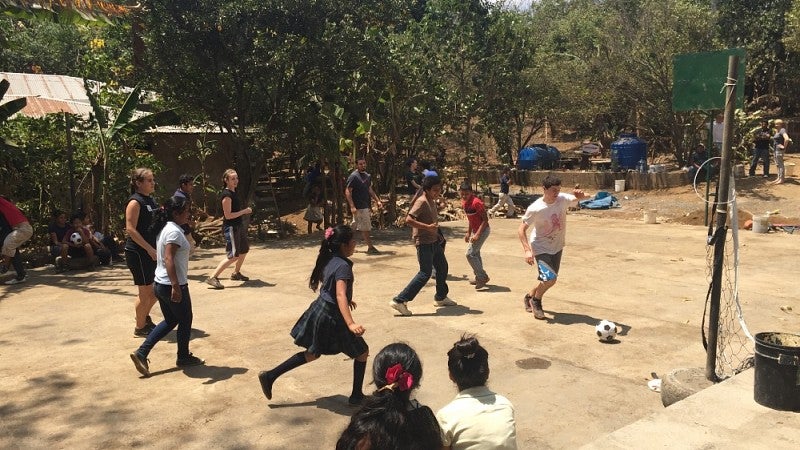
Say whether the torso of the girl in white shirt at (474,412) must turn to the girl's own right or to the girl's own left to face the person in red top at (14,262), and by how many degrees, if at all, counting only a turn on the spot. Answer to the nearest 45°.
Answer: approximately 45° to the girl's own left

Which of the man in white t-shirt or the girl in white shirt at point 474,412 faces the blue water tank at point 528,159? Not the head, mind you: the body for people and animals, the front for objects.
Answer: the girl in white shirt

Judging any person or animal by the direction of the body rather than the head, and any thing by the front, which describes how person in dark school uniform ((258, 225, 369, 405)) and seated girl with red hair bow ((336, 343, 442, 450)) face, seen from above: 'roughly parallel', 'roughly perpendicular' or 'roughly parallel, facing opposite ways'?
roughly perpendicular

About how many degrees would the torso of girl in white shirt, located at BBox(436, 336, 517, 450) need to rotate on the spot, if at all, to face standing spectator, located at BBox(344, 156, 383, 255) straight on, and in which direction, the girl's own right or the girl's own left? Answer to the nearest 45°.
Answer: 0° — they already face them

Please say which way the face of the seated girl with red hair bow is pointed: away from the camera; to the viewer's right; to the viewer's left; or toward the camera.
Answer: away from the camera

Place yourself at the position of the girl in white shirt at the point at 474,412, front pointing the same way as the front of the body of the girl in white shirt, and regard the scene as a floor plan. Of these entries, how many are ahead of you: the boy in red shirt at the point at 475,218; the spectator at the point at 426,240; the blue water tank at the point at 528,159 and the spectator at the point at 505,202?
4

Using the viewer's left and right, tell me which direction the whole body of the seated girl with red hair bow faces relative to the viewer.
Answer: facing away from the viewer

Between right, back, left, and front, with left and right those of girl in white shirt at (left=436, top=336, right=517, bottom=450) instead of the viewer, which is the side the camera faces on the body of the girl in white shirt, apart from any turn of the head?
back

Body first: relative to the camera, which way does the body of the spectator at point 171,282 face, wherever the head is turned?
to the viewer's right

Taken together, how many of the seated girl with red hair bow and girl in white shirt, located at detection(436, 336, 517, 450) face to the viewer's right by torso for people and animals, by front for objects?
0

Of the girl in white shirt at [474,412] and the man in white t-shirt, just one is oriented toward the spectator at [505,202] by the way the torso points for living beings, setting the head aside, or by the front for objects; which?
the girl in white shirt

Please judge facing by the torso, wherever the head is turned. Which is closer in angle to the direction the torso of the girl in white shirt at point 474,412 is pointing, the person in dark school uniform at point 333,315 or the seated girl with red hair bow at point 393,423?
the person in dark school uniform

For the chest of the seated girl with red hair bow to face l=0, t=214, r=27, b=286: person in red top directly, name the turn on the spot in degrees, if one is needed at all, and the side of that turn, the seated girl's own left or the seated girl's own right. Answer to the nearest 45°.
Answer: approximately 45° to the seated girl's own left

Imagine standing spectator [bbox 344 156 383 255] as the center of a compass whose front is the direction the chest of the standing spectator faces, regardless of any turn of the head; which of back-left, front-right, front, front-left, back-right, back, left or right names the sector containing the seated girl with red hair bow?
front-right
